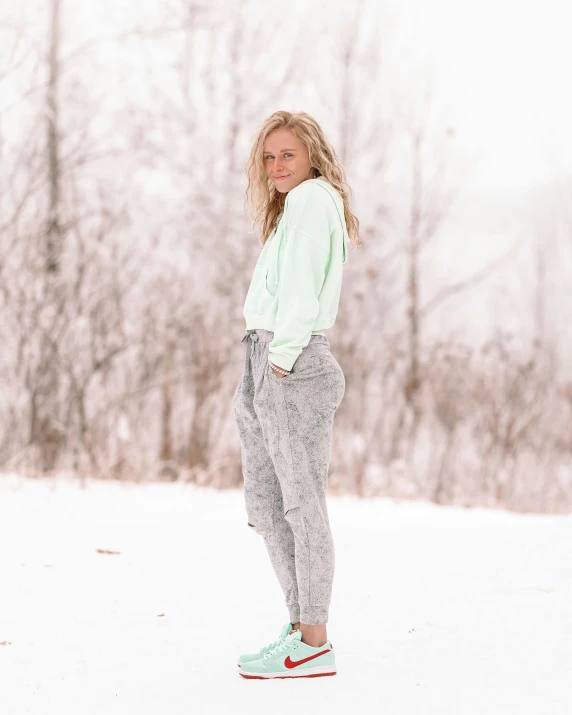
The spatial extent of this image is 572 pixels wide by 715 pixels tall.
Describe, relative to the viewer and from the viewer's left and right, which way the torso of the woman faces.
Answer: facing to the left of the viewer
